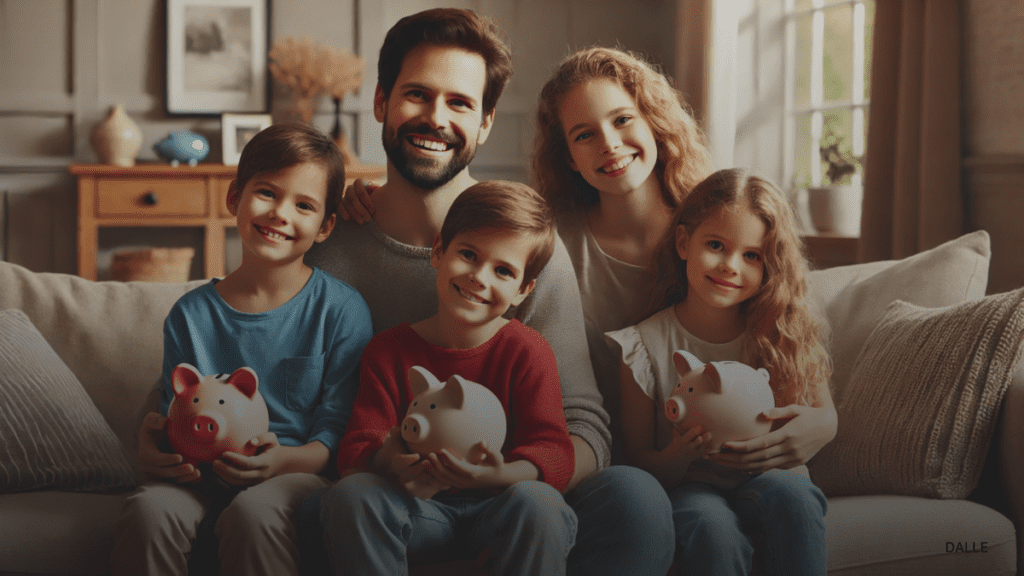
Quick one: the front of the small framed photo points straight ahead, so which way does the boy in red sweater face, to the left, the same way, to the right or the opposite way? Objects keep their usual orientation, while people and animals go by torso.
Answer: the same way

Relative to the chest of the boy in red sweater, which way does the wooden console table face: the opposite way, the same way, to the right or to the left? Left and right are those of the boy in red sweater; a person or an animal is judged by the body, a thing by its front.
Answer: the same way

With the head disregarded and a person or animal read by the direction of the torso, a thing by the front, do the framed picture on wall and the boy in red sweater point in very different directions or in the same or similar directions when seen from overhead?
same or similar directions

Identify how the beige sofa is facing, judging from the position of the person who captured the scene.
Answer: facing the viewer

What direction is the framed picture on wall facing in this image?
toward the camera

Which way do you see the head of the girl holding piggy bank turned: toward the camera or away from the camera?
toward the camera

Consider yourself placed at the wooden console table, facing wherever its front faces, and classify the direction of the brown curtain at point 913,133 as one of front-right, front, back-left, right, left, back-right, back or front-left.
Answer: front-left

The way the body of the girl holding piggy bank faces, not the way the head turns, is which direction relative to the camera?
toward the camera

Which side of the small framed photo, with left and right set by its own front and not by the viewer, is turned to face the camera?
front

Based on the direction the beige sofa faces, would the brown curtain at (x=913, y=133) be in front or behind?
behind

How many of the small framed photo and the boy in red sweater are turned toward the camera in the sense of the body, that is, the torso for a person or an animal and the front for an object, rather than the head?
2

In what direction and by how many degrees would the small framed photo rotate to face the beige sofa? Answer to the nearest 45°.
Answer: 0° — it already faces it
